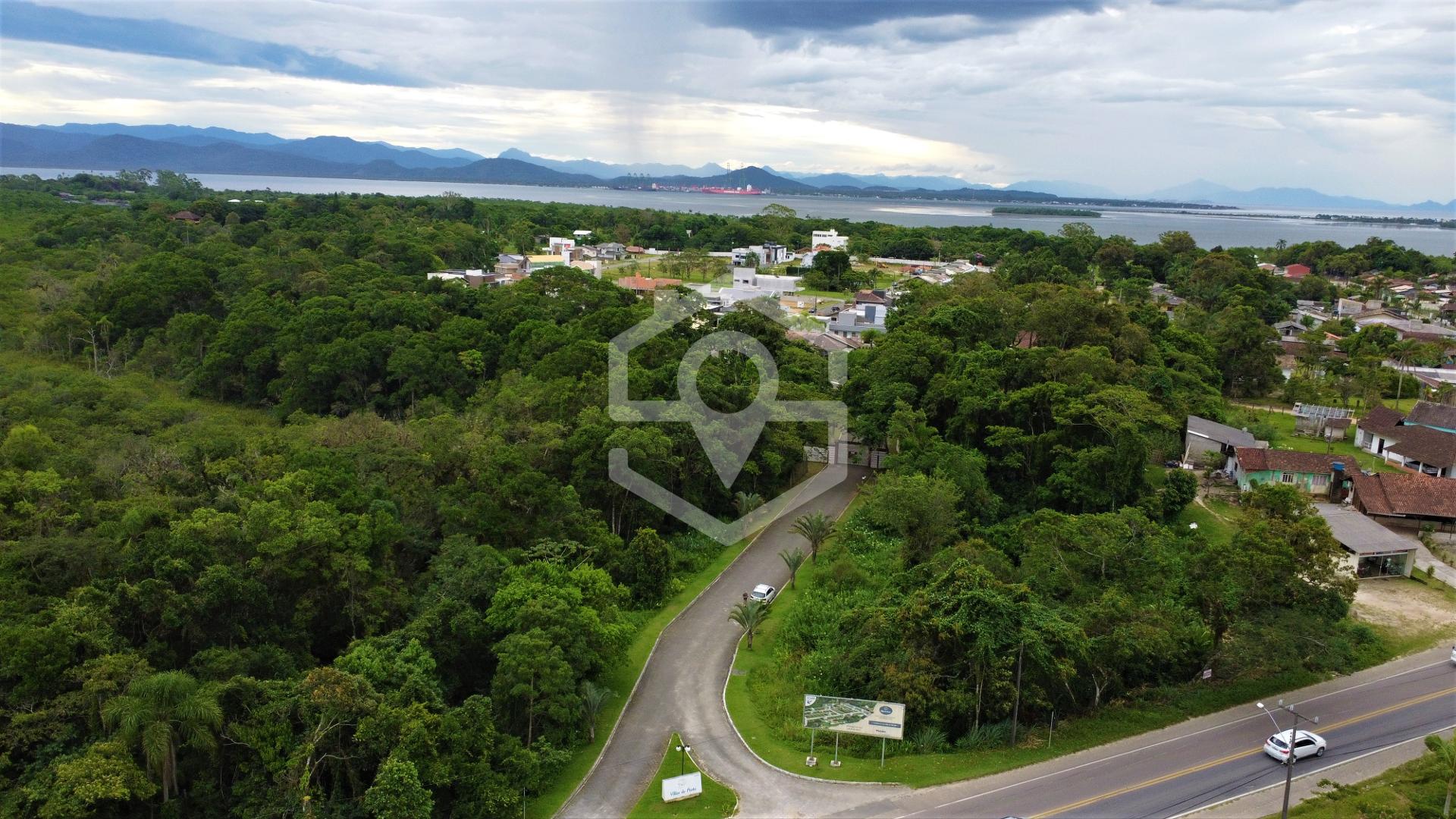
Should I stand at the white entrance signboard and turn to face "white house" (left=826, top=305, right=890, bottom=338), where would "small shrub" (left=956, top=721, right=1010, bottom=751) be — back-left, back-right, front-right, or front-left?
front-right

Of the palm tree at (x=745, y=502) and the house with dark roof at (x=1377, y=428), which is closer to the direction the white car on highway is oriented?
the house with dark roof

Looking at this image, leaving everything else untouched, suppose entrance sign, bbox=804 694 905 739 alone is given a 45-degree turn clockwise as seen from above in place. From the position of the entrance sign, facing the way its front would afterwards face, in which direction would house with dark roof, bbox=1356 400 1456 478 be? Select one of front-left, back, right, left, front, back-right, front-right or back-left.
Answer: back

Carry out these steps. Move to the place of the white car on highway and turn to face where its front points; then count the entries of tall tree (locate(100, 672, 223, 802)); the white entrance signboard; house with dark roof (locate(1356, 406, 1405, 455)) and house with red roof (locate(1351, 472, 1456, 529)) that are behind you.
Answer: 2

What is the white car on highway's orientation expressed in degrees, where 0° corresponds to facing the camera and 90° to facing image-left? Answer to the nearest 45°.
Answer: approximately 225°

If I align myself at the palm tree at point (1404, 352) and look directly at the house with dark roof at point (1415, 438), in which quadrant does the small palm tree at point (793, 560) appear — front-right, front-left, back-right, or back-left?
front-right

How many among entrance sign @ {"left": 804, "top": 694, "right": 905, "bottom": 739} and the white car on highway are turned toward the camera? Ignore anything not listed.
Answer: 1

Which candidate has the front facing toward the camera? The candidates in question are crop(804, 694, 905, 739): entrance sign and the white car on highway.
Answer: the entrance sign

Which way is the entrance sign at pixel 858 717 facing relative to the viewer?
toward the camera

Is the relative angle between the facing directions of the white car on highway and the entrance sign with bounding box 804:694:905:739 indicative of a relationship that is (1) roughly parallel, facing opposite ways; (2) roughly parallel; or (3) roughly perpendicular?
roughly perpendicular

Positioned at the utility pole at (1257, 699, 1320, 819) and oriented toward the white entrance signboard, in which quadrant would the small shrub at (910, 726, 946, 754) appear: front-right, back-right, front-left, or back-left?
front-right

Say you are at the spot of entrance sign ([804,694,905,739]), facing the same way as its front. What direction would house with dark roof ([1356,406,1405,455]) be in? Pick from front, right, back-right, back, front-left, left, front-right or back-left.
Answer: back-left

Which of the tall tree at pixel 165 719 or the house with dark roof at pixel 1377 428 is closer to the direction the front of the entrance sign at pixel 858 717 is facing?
the tall tree

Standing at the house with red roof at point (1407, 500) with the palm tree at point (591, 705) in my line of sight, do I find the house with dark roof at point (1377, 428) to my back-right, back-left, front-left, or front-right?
back-right
